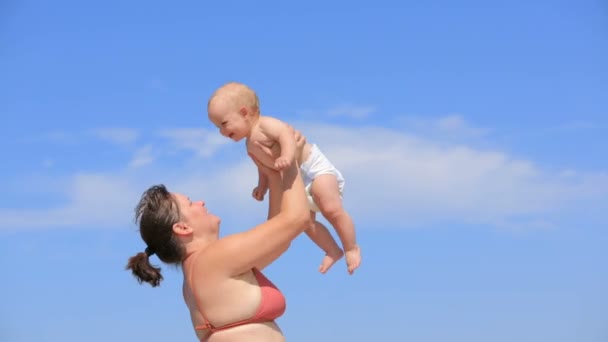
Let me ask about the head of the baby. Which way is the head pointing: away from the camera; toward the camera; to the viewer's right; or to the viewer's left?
to the viewer's left

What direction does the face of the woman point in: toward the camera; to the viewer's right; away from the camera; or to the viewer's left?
to the viewer's right

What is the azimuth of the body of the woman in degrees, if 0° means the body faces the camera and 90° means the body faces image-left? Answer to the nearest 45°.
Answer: approximately 270°
